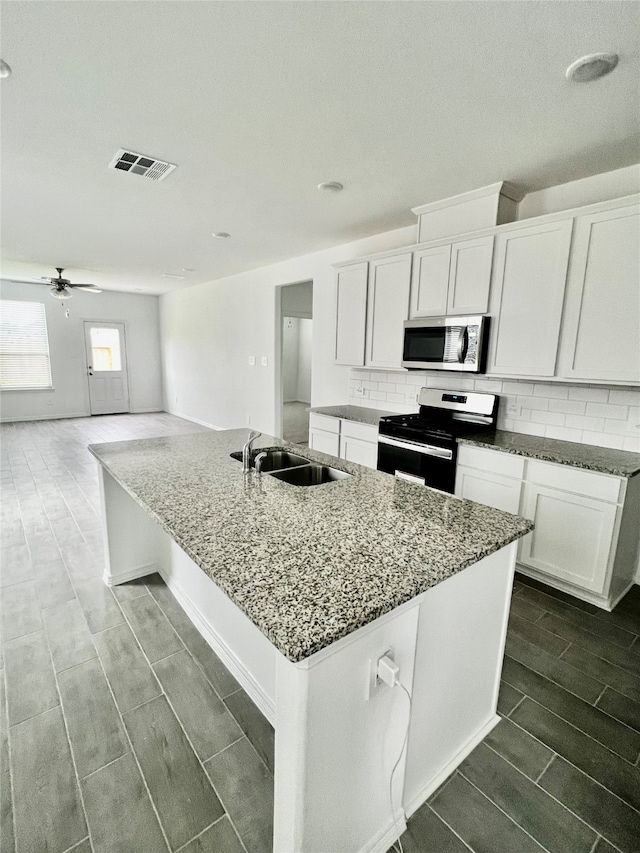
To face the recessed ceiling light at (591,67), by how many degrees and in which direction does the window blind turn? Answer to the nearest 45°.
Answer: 0° — it already faces it

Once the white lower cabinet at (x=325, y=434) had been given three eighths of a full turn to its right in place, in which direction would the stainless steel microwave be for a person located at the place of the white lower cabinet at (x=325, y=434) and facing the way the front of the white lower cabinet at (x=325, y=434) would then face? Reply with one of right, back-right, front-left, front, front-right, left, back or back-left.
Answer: back-right

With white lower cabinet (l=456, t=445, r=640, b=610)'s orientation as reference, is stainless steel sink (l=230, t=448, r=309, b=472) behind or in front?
in front

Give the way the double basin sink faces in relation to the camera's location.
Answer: facing away from the viewer and to the right of the viewer

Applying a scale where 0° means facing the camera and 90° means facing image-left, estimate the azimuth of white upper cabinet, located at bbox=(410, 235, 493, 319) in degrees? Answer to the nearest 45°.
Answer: approximately 45°

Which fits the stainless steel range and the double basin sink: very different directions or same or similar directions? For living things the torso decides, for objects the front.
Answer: very different directions

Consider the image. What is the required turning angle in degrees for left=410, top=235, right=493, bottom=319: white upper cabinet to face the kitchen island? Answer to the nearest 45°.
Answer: approximately 45° to its left

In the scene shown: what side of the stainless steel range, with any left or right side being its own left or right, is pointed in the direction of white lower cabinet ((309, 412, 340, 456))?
right

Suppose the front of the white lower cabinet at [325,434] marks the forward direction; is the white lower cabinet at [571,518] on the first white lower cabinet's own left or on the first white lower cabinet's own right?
on the first white lower cabinet's own left

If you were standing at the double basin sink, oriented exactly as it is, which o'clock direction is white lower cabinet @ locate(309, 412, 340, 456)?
The white lower cabinet is roughly at 11 o'clock from the double basin sink.

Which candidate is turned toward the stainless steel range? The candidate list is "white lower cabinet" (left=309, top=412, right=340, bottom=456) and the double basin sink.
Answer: the double basin sink
